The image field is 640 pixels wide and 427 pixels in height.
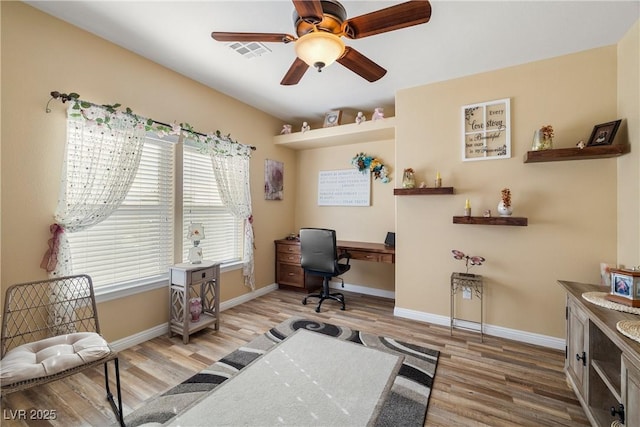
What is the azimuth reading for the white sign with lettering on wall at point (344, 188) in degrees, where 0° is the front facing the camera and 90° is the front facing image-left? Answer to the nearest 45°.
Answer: approximately 0°

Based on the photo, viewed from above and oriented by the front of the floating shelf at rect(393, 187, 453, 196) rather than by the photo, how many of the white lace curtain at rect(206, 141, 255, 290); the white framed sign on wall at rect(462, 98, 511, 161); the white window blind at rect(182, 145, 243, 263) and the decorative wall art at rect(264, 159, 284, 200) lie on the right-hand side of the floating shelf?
3

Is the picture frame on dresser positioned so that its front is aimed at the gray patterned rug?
yes

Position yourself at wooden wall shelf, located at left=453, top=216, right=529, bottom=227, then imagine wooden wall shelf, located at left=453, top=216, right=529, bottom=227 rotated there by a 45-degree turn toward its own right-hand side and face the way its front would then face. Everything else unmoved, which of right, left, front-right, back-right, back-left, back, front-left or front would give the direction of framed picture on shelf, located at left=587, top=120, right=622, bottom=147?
back-left

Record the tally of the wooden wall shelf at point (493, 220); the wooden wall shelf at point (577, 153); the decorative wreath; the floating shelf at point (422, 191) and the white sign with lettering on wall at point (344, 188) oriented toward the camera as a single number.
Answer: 5

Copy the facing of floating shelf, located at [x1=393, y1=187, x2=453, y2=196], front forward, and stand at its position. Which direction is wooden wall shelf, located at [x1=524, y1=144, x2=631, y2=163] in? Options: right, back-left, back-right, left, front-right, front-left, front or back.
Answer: left

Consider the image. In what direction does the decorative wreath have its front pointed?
toward the camera

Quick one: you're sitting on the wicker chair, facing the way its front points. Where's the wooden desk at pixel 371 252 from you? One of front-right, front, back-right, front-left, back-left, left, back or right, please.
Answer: front-left

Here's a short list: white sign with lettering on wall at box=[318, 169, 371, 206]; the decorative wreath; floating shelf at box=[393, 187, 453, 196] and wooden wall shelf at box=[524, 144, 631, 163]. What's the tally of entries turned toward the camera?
4

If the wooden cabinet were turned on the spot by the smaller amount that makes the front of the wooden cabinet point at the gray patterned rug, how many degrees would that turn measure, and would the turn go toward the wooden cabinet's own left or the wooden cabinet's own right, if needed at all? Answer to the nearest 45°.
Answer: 0° — it already faces it

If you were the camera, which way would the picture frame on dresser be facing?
facing the viewer and to the left of the viewer

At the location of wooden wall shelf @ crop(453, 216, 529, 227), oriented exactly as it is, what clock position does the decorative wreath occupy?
The decorative wreath is roughly at 4 o'clock from the wooden wall shelf.

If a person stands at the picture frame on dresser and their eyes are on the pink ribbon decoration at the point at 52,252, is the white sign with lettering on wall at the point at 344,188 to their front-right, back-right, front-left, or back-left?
front-right

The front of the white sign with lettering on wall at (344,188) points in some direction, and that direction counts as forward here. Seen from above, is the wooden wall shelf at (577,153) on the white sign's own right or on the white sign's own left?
on the white sign's own left

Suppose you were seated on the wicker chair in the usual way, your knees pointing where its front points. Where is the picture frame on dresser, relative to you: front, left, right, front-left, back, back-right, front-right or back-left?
front

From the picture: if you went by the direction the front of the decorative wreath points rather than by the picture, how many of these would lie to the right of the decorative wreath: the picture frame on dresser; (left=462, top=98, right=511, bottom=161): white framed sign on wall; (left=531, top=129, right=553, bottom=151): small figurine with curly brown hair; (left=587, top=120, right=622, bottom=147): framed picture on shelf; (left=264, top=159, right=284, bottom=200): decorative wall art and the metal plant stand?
1

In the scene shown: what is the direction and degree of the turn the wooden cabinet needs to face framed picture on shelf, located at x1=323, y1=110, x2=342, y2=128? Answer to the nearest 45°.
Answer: approximately 45° to its right
